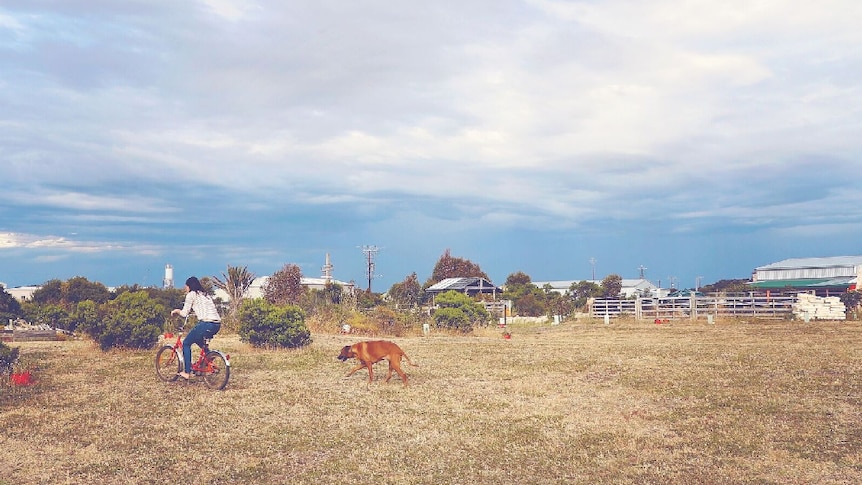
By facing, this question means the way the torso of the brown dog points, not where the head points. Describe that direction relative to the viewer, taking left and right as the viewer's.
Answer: facing to the left of the viewer

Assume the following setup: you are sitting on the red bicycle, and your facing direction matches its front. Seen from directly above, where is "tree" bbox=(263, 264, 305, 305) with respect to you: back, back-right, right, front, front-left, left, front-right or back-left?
front-right

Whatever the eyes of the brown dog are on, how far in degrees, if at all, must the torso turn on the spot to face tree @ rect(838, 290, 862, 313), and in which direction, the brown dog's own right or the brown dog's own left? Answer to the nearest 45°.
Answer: approximately 135° to the brown dog's own right

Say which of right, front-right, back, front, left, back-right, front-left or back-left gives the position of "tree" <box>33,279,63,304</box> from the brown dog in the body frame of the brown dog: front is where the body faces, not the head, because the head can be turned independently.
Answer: front-right
